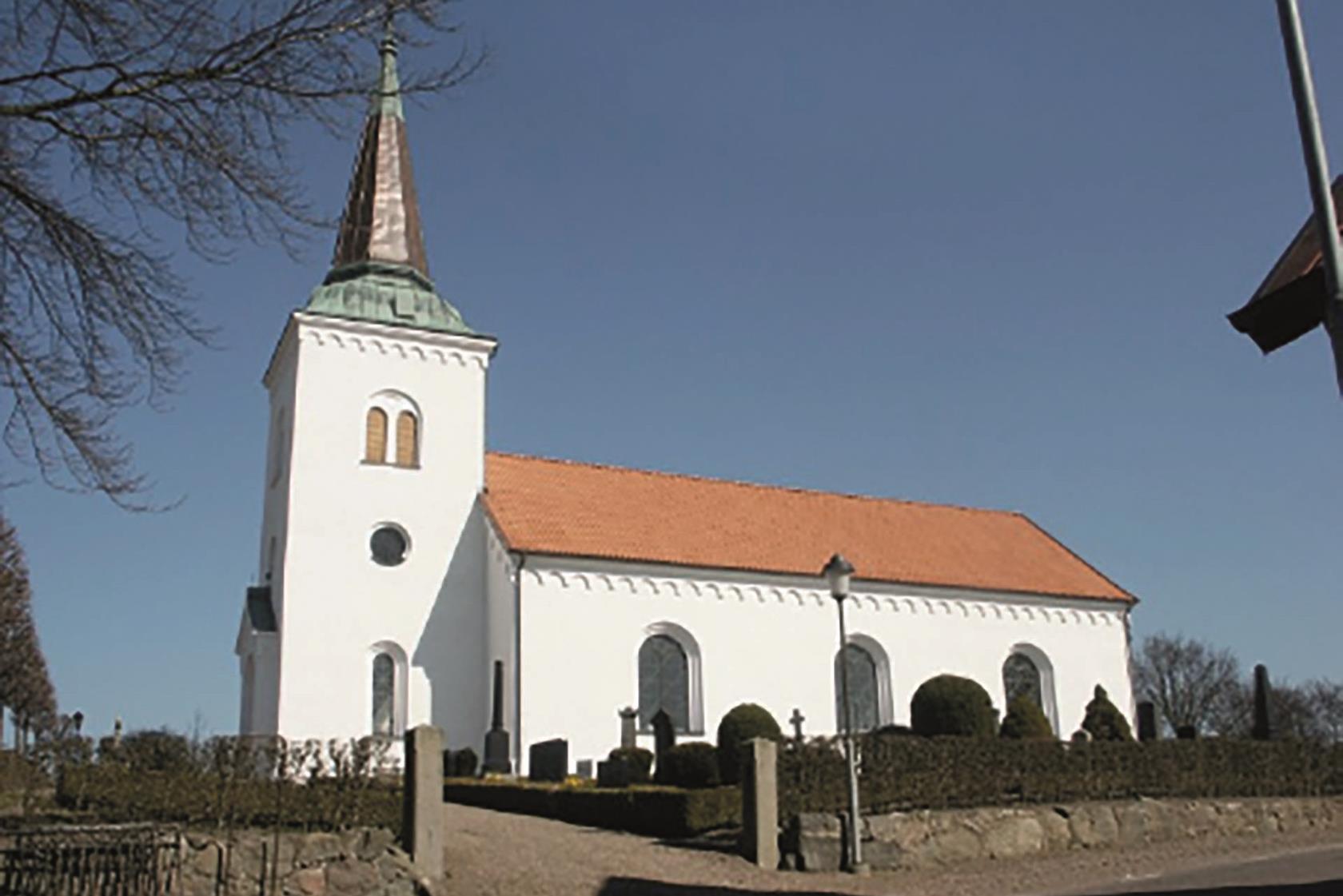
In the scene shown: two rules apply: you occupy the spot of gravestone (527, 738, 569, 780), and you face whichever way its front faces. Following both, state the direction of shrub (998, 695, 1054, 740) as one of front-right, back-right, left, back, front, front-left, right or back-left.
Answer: left

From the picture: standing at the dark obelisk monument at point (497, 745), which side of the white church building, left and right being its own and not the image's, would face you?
left

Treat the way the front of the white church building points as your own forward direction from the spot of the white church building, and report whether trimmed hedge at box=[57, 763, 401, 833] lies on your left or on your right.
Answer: on your left

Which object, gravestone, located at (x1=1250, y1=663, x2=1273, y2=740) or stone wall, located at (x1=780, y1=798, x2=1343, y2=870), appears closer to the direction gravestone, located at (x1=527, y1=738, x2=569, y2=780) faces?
the stone wall

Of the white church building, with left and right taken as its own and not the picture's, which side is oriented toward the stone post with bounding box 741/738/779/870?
left

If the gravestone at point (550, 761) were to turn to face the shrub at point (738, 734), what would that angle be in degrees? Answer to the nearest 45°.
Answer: approximately 45° to its left

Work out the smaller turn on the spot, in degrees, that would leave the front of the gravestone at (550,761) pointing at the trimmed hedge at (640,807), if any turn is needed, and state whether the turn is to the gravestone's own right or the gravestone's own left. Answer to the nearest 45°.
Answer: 0° — it already faces it

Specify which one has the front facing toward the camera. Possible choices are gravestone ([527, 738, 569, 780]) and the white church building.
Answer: the gravestone

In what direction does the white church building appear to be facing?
to the viewer's left

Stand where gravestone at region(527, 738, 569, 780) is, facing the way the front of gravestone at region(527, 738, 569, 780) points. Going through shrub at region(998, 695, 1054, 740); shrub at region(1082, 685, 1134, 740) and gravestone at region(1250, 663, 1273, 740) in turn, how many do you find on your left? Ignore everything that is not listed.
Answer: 3

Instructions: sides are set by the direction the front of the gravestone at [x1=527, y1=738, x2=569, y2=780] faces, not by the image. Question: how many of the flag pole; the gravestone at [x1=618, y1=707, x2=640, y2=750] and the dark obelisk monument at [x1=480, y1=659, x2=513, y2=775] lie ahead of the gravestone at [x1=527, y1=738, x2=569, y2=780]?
1

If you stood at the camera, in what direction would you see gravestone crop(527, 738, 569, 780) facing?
facing the viewer

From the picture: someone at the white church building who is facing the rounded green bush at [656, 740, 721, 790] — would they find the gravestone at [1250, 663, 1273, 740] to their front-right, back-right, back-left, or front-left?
front-left

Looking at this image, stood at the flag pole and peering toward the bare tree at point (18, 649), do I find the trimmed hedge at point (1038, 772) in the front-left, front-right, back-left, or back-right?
front-right

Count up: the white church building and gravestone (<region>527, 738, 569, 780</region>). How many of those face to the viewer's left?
1

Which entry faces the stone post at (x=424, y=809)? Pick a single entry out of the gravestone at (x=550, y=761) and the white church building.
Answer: the gravestone

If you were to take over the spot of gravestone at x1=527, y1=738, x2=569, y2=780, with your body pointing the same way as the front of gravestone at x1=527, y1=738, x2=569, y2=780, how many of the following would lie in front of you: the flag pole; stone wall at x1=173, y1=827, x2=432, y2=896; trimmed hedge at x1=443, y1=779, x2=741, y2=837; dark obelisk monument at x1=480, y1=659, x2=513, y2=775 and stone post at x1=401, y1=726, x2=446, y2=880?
4

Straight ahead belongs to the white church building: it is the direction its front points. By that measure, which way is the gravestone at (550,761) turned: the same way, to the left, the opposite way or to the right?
to the left
